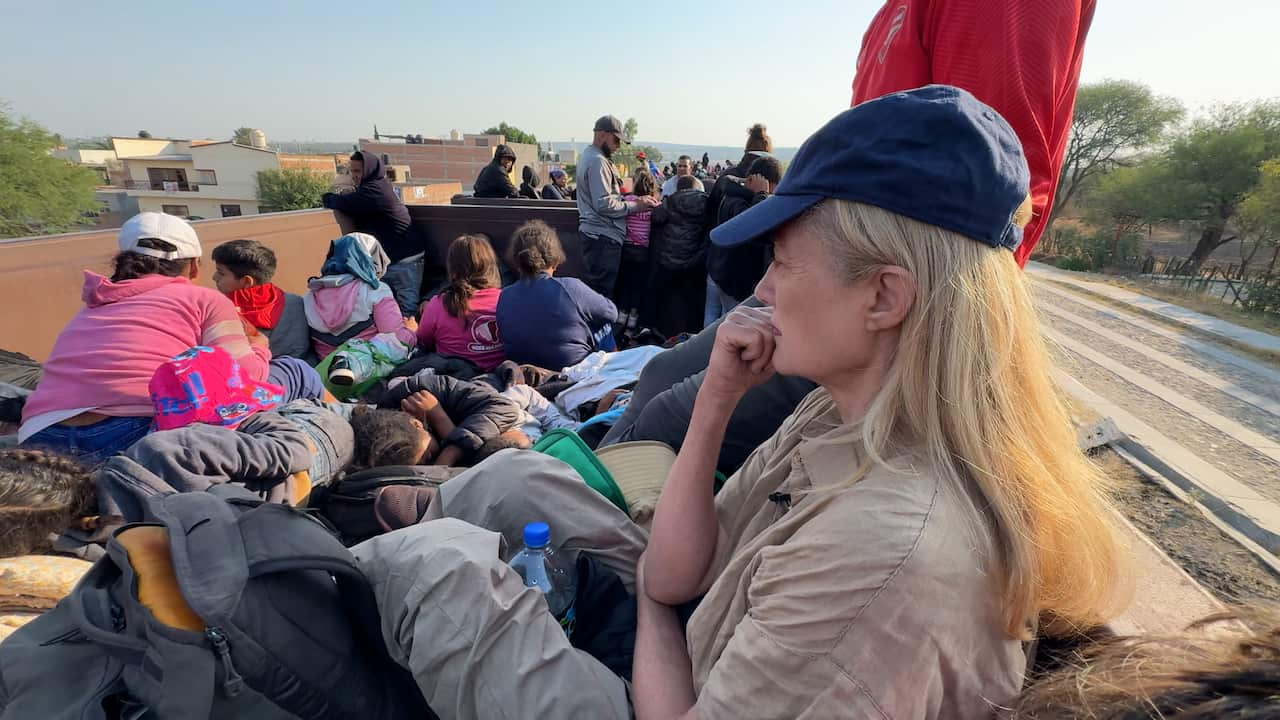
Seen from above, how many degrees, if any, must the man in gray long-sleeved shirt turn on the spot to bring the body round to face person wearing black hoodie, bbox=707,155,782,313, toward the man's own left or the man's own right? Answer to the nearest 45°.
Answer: approximately 45° to the man's own right

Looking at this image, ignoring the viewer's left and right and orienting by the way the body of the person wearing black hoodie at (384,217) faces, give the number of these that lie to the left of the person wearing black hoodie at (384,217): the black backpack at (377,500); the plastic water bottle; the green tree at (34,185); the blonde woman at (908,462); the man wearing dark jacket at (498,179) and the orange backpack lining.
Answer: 4

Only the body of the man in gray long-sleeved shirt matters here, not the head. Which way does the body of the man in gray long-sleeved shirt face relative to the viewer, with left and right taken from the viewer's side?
facing to the right of the viewer

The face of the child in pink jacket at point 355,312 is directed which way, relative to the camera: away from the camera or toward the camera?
away from the camera

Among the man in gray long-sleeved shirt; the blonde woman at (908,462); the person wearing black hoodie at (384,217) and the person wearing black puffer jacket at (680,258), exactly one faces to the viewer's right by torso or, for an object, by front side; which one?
the man in gray long-sleeved shirt

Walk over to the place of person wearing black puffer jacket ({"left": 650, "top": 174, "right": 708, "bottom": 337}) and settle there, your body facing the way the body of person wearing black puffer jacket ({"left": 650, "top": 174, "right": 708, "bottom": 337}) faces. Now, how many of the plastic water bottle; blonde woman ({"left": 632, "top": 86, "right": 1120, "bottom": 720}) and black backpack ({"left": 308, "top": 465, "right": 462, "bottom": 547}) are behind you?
3

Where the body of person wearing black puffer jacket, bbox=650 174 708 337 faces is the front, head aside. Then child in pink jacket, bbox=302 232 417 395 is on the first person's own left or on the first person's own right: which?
on the first person's own left

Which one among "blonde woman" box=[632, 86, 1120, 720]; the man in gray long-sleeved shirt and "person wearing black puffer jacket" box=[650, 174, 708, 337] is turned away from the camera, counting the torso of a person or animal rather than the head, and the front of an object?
the person wearing black puffer jacket

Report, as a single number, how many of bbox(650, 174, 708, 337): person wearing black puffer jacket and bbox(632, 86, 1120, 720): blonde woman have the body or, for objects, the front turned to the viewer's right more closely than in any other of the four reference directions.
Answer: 0

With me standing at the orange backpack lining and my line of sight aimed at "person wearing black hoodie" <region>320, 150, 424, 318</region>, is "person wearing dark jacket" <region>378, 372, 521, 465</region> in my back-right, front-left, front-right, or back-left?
front-right

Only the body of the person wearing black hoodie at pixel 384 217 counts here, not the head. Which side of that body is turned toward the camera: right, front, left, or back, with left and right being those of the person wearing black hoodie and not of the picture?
left

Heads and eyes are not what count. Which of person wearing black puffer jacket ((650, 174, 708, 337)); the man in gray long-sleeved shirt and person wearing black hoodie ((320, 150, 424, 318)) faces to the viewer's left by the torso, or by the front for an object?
person wearing black hoodie ((320, 150, 424, 318))

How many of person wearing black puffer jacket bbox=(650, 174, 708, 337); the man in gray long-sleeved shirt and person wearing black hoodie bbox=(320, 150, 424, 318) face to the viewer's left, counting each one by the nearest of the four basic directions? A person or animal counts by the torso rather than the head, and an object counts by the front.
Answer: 1

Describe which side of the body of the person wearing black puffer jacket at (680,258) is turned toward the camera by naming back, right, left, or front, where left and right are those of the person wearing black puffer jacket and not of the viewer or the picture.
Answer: back

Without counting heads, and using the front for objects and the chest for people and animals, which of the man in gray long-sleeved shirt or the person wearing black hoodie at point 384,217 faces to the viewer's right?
the man in gray long-sleeved shirt

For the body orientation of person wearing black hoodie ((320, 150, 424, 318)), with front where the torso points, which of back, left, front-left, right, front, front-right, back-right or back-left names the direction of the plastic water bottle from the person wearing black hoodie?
left

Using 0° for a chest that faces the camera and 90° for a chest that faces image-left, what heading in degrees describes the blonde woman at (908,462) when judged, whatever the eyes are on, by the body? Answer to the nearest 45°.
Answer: approximately 90°
